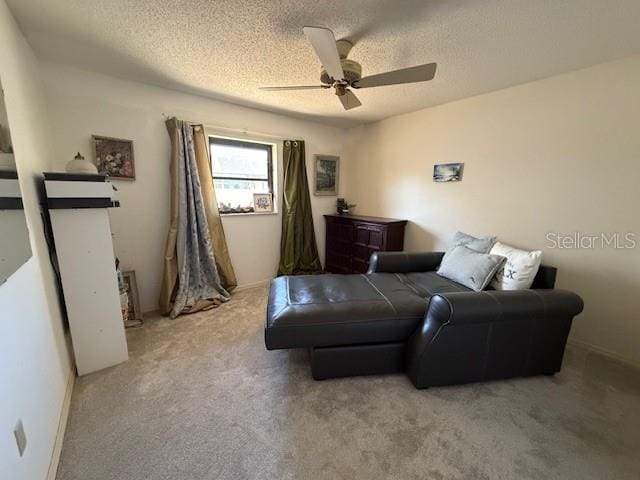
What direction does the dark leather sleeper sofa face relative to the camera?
to the viewer's left

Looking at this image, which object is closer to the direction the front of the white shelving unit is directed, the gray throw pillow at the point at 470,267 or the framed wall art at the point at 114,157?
the gray throw pillow

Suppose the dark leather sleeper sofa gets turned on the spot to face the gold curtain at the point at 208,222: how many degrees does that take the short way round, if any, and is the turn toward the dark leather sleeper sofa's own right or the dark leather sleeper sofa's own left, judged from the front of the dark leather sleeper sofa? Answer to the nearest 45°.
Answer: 0° — it already faces it

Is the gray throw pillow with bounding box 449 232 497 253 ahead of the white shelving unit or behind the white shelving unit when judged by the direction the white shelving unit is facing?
ahead

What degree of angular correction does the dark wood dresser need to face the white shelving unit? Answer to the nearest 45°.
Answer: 0° — it already faces it

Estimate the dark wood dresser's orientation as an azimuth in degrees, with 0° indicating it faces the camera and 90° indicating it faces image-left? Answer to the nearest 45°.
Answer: approximately 45°

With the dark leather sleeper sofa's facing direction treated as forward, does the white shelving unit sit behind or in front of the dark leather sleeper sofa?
in front

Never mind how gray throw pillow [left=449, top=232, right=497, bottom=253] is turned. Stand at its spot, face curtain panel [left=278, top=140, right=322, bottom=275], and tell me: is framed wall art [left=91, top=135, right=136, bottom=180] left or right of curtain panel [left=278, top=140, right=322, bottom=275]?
left

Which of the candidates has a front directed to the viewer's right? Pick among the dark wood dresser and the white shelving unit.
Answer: the white shelving unit

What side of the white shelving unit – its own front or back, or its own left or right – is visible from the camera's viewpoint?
right

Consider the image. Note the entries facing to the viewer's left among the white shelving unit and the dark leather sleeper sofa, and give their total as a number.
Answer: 1
